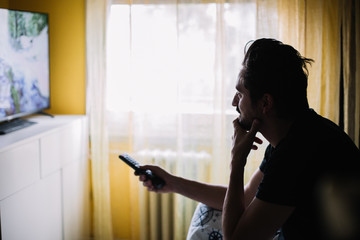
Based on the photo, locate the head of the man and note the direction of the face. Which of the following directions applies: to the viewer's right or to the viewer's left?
to the viewer's left

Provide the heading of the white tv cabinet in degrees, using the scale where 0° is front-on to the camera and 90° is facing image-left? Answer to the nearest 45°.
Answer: approximately 315°

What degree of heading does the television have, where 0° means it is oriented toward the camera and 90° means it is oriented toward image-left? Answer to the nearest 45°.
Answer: approximately 315°

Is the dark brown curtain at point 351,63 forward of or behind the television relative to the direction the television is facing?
forward

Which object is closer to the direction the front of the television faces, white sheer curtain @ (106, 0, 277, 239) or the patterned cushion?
the patterned cushion
